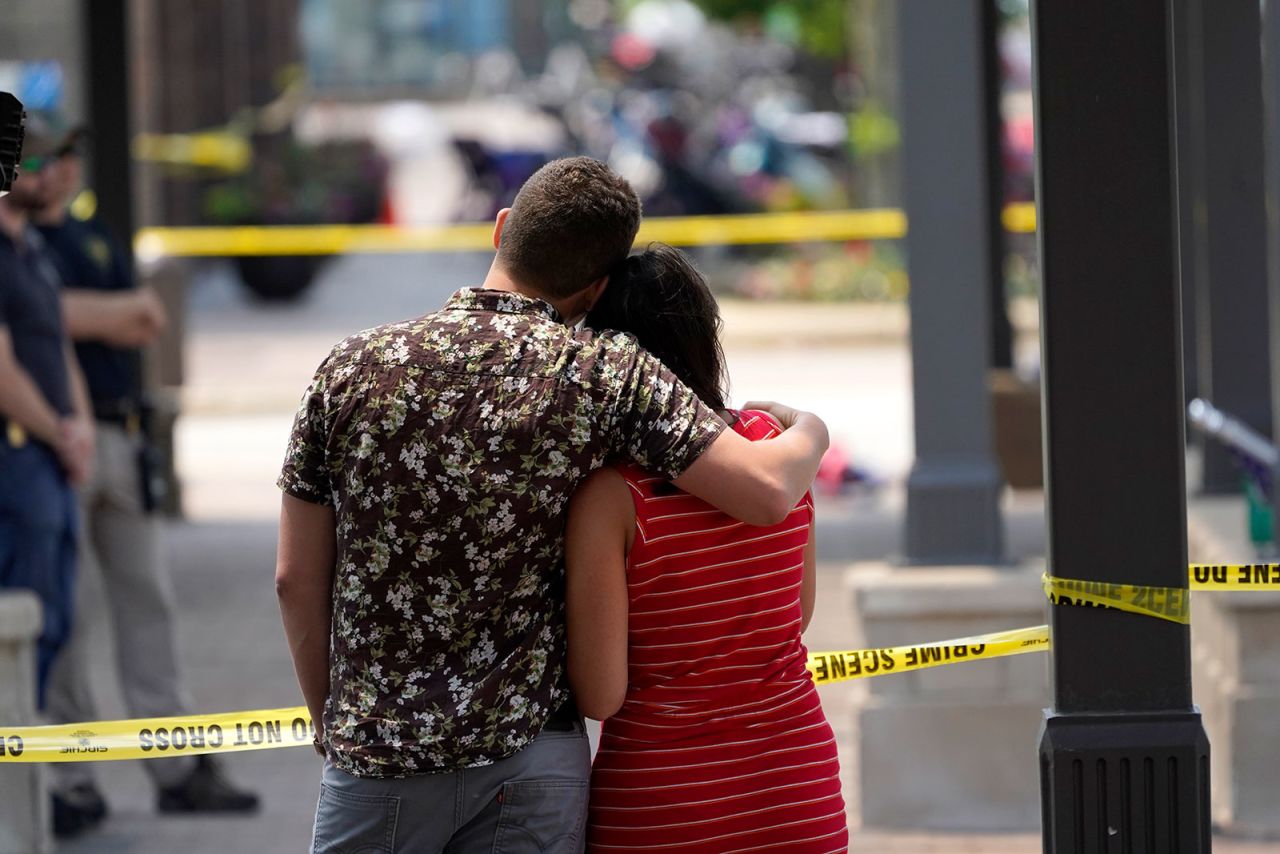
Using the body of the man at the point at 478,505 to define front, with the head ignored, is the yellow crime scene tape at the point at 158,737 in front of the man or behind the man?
in front

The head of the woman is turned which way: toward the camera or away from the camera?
away from the camera

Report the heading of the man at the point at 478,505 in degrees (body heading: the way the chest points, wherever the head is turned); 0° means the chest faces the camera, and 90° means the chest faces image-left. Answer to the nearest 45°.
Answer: approximately 180°

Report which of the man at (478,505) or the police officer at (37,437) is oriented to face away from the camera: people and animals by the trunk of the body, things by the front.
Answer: the man

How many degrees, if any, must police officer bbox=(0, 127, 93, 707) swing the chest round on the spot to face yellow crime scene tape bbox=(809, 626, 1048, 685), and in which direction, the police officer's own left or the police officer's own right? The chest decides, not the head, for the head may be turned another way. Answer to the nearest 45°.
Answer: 0° — they already face it

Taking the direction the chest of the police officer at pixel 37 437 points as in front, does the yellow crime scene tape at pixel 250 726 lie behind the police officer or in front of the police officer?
in front

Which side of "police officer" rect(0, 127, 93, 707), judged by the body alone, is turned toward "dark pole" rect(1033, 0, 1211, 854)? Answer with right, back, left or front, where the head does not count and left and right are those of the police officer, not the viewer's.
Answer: front

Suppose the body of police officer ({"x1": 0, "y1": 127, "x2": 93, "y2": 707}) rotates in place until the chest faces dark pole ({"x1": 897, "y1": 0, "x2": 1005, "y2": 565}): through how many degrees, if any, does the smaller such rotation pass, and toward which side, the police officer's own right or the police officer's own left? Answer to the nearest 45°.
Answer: approximately 45° to the police officer's own left

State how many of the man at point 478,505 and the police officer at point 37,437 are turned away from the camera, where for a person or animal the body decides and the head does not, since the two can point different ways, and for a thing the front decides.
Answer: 1

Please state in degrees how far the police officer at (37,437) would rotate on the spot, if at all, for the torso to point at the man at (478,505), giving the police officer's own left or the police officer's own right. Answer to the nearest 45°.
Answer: approximately 45° to the police officer's own right

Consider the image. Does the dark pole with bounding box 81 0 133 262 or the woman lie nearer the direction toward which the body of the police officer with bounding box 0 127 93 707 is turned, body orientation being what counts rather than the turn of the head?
the woman

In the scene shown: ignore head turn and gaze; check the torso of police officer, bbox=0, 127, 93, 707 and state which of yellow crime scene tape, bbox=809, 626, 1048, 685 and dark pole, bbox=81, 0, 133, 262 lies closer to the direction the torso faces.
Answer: the yellow crime scene tape

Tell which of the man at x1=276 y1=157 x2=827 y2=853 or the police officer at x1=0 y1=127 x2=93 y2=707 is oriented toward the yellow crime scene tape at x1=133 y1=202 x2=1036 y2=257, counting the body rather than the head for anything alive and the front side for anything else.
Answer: the man
